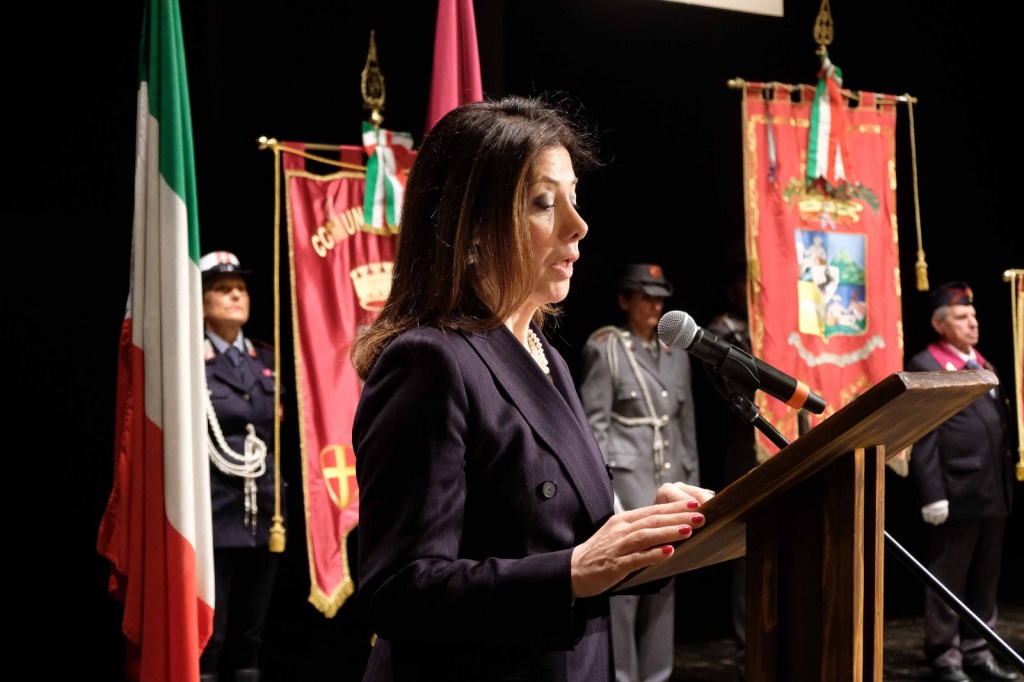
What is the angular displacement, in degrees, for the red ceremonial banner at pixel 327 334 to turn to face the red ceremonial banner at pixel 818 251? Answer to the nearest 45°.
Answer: approximately 90° to its left

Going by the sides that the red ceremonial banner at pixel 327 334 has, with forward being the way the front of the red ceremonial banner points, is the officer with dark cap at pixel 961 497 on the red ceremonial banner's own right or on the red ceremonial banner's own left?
on the red ceremonial banner's own left

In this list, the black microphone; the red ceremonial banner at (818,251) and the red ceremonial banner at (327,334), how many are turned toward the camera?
2

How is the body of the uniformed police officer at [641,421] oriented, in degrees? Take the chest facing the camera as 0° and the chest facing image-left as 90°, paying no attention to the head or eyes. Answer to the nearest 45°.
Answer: approximately 315°

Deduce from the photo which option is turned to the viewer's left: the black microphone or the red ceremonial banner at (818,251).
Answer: the black microphone

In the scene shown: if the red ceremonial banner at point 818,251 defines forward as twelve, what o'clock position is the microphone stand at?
The microphone stand is roughly at 12 o'clock from the red ceremonial banner.

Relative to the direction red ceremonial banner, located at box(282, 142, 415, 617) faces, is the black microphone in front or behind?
in front

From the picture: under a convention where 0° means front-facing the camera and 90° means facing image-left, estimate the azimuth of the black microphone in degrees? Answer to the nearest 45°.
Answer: approximately 90°
